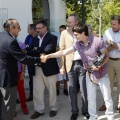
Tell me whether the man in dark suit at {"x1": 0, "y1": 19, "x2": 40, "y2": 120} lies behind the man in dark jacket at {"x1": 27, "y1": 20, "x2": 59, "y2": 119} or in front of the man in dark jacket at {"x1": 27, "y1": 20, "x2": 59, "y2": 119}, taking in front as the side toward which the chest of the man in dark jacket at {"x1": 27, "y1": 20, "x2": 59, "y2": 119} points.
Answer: in front

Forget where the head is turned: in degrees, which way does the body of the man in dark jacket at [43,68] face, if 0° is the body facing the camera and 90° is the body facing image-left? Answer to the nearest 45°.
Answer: approximately 45°

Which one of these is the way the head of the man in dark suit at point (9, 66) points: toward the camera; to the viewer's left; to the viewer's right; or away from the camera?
to the viewer's right
